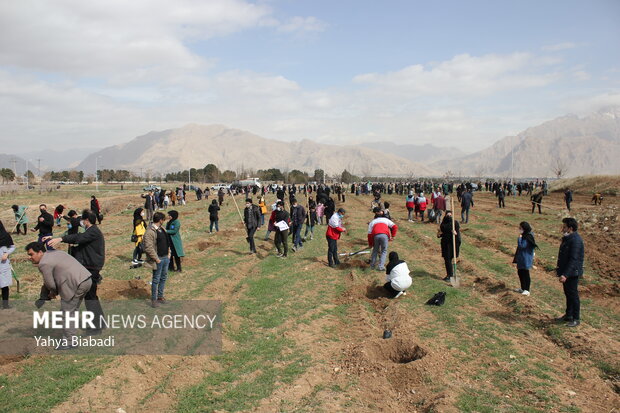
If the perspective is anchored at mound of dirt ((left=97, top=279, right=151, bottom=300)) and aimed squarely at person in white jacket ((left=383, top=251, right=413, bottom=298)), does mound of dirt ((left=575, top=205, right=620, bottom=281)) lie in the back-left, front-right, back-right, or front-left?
front-left

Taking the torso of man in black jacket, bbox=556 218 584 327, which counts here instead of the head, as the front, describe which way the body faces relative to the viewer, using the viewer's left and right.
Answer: facing to the left of the viewer

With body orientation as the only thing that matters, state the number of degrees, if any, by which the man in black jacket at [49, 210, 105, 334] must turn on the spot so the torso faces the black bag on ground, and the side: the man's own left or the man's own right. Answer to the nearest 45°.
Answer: approximately 180°

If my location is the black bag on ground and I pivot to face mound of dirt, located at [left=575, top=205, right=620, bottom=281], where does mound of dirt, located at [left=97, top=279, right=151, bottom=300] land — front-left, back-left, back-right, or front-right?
back-left

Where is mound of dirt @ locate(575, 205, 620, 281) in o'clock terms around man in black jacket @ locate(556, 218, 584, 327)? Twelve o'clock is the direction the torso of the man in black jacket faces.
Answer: The mound of dirt is roughly at 3 o'clock from the man in black jacket.

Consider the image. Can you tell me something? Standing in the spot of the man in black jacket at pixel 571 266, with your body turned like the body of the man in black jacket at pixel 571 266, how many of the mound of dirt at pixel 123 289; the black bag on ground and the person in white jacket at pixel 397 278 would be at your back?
0

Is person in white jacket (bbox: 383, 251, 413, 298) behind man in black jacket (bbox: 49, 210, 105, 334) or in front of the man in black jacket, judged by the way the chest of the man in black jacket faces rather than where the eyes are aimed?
behind

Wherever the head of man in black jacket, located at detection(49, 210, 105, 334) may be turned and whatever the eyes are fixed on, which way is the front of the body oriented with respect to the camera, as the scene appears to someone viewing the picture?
to the viewer's left

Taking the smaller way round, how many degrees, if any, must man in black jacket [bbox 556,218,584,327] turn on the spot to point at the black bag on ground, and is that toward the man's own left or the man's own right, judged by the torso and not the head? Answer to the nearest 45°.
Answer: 0° — they already face it

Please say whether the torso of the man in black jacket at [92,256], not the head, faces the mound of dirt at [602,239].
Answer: no

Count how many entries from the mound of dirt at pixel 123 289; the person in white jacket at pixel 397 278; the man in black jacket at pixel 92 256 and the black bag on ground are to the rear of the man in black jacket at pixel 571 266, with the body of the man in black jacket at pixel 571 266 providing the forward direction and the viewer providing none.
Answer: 0

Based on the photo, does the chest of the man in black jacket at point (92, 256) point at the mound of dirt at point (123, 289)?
no

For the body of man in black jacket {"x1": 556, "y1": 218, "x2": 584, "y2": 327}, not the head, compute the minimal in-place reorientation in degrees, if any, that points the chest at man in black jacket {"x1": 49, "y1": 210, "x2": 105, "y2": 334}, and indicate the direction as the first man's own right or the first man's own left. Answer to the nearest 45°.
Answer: approximately 45° to the first man's own left

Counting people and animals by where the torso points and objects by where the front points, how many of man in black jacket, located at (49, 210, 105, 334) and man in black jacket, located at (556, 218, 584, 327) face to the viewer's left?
2

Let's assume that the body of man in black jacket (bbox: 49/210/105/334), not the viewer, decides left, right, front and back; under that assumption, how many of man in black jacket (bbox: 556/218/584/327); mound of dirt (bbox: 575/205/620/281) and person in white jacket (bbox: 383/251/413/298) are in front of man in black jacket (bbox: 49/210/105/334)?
0

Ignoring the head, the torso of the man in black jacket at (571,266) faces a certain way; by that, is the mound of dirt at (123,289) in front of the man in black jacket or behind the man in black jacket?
in front
